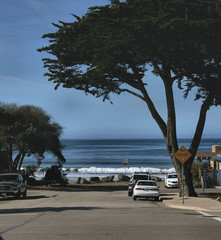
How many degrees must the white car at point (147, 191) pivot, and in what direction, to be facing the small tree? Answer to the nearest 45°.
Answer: approximately 45° to its left

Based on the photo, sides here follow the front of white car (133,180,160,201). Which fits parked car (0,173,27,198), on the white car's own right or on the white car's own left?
on the white car's own left

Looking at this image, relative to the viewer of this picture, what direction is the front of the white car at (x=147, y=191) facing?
facing away from the viewer
